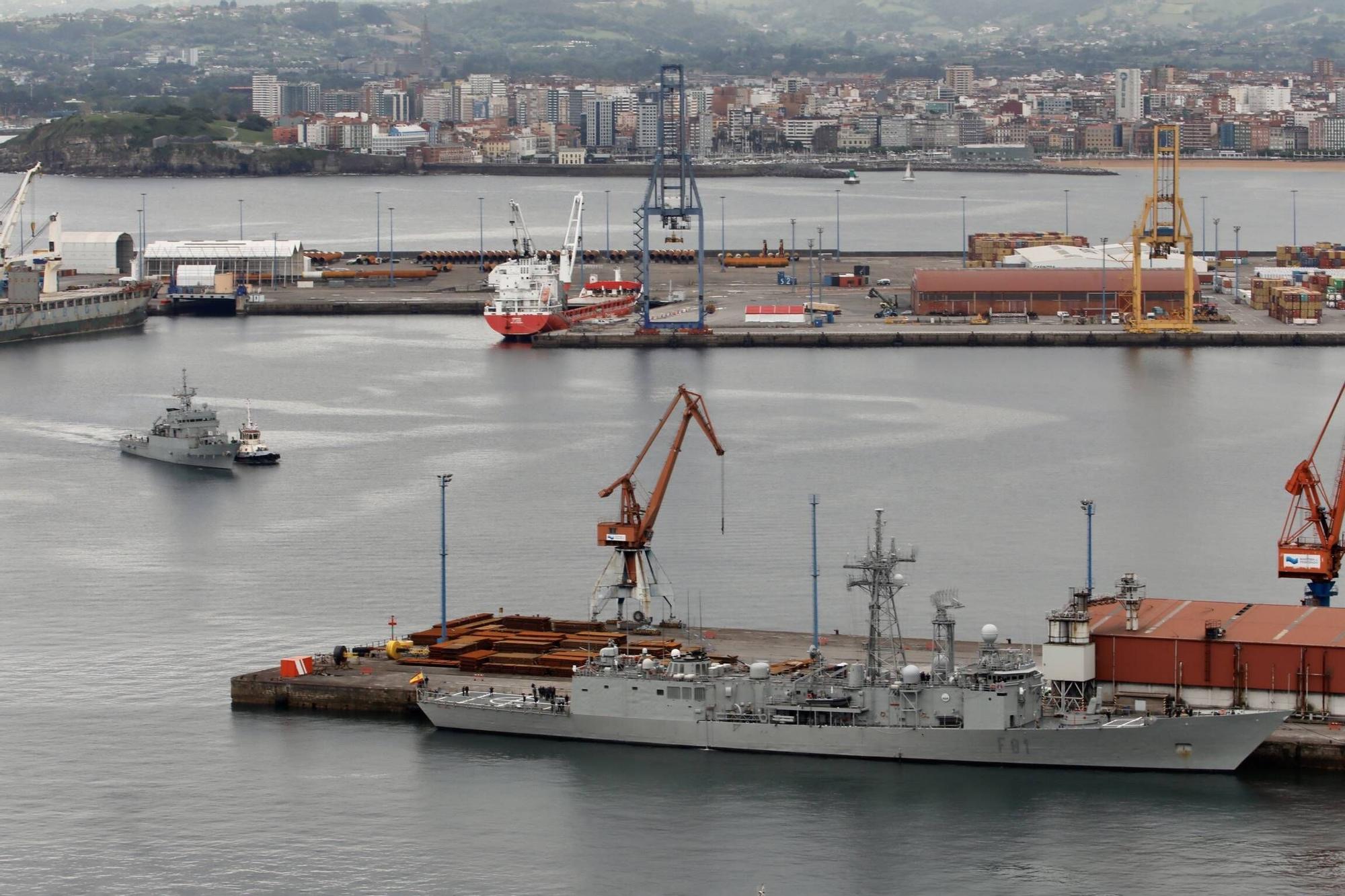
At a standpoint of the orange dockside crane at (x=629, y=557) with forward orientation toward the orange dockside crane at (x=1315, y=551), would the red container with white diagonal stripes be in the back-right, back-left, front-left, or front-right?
back-right

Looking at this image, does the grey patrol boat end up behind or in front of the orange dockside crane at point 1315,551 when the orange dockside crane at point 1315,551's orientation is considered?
behind

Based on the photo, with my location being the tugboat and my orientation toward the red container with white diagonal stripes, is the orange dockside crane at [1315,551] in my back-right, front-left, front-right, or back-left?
front-left

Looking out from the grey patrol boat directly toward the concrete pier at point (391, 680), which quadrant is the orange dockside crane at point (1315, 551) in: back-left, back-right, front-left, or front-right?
front-left

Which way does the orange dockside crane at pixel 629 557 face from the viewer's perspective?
to the viewer's right

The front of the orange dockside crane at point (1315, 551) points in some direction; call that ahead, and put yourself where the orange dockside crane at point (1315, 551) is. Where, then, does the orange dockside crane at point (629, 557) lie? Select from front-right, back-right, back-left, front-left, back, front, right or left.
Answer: back

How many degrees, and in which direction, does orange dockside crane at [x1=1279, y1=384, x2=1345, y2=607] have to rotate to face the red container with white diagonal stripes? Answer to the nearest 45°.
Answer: approximately 180°

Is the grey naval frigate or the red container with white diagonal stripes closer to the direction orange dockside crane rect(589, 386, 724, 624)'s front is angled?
the grey naval frigate

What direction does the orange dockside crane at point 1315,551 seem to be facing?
to the viewer's right

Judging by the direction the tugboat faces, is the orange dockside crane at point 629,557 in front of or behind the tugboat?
in front

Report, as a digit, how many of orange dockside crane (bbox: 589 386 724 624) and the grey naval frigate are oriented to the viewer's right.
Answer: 2

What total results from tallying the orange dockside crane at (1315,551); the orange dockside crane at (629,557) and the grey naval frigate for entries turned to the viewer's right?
3

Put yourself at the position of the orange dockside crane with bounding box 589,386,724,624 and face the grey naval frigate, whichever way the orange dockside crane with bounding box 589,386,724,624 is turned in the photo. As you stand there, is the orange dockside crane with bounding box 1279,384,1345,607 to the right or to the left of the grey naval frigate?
left

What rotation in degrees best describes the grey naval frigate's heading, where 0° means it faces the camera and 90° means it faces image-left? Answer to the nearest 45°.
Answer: approximately 270°

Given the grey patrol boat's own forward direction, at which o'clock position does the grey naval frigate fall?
The grey naval frigate is roughly at 1 o'clock from the grey patrol boat.

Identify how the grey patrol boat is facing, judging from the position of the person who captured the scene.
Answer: facing the viewer and to the right of the viewer
